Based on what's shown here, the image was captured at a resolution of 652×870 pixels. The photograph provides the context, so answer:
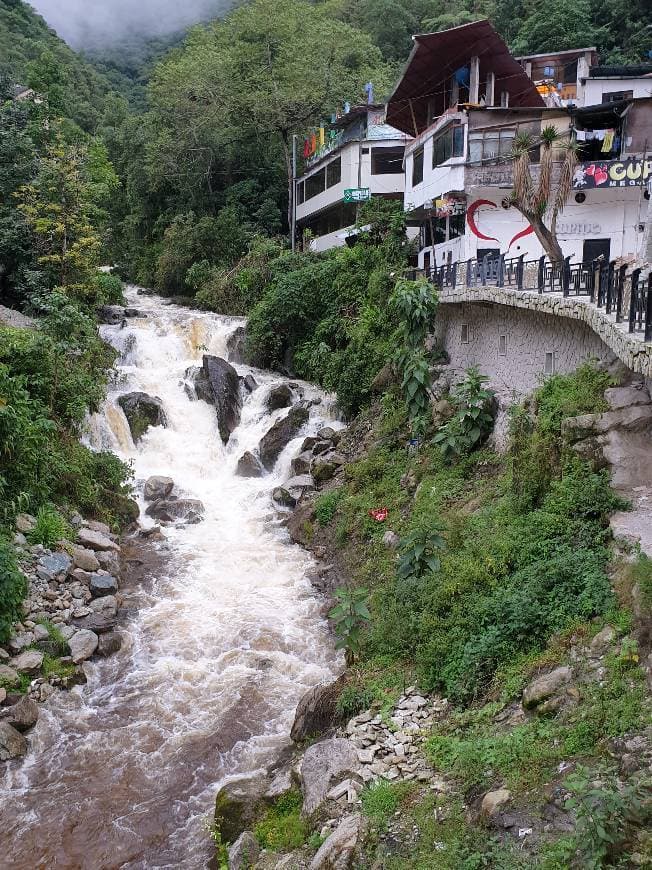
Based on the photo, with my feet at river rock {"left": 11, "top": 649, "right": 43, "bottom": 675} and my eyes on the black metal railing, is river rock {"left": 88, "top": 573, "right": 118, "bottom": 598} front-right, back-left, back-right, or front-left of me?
front-left

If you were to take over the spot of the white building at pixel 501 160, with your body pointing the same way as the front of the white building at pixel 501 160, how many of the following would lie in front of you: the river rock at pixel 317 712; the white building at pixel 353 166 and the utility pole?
1

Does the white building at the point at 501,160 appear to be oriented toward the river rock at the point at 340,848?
yes

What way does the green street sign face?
toward the camera

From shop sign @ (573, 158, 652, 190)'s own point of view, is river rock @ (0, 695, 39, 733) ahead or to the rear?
ahead

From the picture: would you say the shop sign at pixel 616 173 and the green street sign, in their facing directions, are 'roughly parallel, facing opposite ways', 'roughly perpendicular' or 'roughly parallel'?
roughly parallel

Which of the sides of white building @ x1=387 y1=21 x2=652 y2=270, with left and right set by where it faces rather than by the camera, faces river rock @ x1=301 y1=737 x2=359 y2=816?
front

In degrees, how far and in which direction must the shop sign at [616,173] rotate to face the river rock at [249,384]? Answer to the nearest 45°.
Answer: approximately 90° to its right

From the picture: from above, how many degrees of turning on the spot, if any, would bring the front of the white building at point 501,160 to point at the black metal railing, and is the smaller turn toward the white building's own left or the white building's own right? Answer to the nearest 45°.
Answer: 0° — it already faces it

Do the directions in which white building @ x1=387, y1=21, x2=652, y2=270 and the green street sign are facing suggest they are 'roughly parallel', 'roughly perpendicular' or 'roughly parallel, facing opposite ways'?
roughly parallel

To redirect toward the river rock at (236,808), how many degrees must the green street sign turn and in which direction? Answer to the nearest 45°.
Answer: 0° — it already faces it

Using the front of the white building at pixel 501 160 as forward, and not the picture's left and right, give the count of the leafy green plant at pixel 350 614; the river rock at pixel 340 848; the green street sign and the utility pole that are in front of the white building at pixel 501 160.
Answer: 2

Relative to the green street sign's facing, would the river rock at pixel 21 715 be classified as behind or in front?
in front

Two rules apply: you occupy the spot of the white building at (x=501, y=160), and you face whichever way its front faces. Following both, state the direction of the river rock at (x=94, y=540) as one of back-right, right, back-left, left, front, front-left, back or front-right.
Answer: front-right

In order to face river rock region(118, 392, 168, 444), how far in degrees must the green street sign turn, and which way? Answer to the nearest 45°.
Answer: approximately 45° to its right

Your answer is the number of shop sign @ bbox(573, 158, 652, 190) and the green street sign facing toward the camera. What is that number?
2

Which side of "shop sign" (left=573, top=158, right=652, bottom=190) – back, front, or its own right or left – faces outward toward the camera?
front
